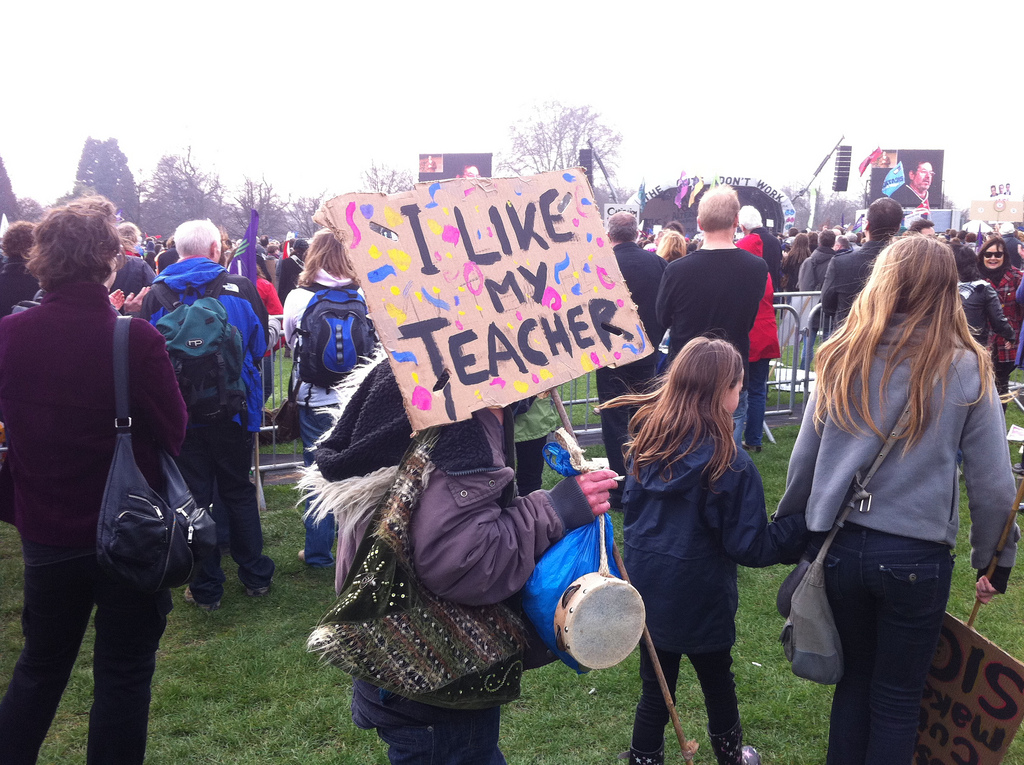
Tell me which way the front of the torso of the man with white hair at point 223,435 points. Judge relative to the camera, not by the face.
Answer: away from the camera

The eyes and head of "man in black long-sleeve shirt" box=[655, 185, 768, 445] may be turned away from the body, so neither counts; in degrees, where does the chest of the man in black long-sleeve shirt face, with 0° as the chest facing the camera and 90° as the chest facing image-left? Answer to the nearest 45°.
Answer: approximately 180°

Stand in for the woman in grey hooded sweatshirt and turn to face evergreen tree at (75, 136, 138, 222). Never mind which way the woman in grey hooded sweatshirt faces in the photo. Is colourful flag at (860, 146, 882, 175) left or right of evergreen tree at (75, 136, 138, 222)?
right

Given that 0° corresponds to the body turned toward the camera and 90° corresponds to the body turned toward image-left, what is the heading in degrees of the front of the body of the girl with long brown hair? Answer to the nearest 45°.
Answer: approximately 225°

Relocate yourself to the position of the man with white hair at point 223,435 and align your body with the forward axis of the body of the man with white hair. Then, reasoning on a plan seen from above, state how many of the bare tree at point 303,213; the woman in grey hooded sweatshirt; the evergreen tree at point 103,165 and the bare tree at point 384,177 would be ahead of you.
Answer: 3

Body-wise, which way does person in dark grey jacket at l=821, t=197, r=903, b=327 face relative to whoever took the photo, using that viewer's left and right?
facing away from the viewer

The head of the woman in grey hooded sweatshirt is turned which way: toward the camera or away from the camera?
away from the camera

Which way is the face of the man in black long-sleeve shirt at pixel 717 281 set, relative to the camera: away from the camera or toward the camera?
away from the camera

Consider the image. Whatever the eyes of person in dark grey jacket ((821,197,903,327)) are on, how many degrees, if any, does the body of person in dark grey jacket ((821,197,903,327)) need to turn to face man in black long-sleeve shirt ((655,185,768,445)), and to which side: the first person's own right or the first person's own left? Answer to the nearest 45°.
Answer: approximately 135° to the first person's own left

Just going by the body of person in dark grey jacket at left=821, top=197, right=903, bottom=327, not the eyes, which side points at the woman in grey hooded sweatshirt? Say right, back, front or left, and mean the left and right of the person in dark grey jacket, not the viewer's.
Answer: back
